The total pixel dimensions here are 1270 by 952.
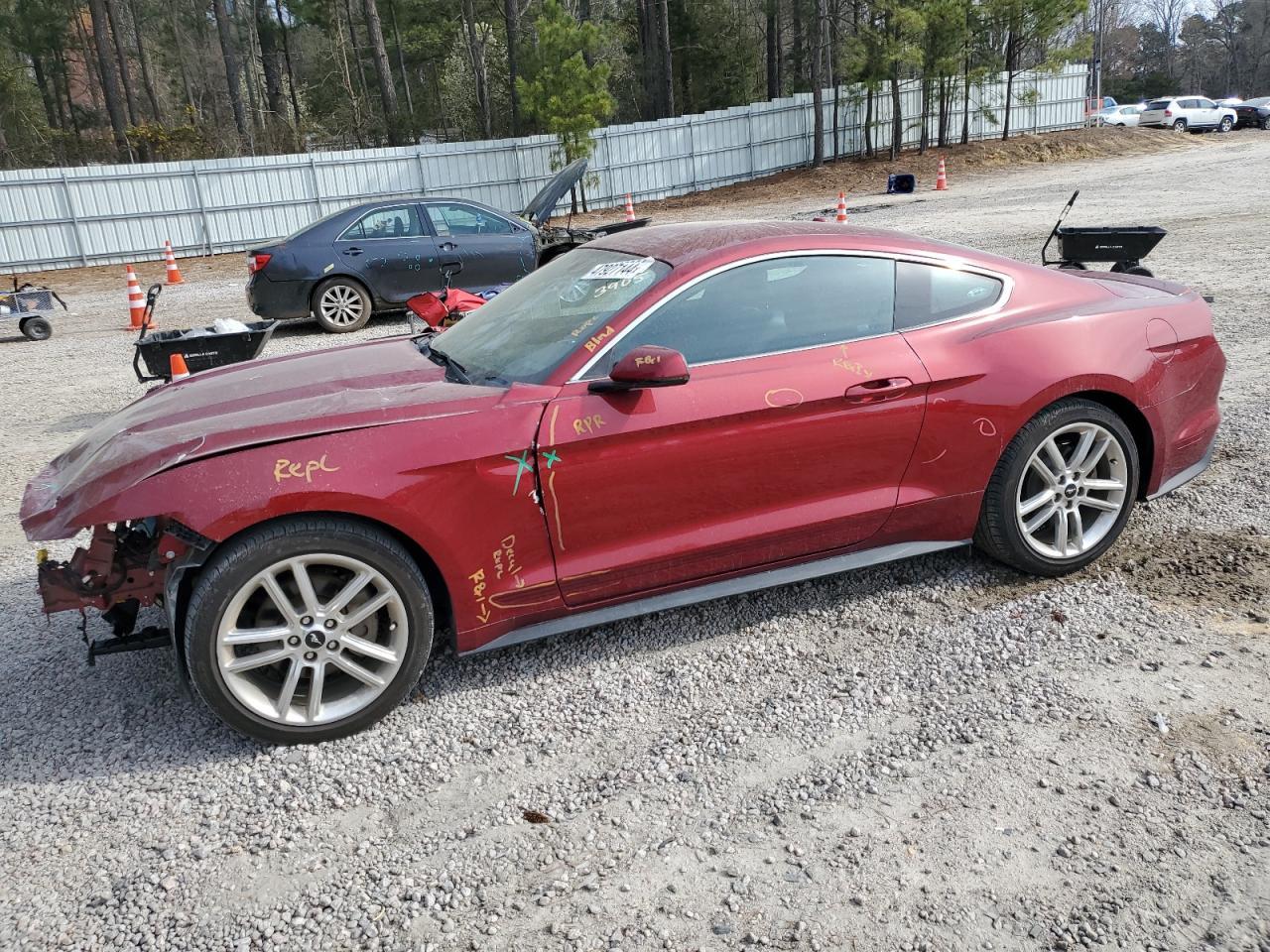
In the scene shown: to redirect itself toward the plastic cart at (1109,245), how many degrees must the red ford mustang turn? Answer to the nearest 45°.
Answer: approximately 135° to its right

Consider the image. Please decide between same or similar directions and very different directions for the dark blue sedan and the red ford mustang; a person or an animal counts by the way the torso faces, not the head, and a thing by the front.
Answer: very different directions

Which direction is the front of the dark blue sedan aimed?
to the viewer's right

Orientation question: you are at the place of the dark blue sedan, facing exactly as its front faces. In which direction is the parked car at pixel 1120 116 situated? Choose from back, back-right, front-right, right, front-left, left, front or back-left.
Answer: front-left

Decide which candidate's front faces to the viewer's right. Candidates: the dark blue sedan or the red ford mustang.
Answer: the dark blue sedan

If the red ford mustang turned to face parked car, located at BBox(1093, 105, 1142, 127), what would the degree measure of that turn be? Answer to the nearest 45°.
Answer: approximately 135° to its right

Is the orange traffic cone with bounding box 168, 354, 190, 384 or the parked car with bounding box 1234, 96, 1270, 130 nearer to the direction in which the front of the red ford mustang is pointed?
the orange traffic cone

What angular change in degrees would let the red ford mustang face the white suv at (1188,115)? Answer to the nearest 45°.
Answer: approximately 135° to its right

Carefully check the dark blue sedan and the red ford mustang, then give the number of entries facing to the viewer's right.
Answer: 1

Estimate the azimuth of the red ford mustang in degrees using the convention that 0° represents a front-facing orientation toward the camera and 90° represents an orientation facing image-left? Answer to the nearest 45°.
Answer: approximately 90°

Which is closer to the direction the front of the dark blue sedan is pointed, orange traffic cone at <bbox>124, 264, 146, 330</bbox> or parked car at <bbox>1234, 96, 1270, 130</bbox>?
the parked car

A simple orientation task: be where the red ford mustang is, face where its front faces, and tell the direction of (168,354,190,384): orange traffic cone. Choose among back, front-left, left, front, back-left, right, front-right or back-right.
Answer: front-right

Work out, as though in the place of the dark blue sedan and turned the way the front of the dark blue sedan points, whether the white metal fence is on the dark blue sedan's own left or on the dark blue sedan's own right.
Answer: on the dark blue sedan's own left
